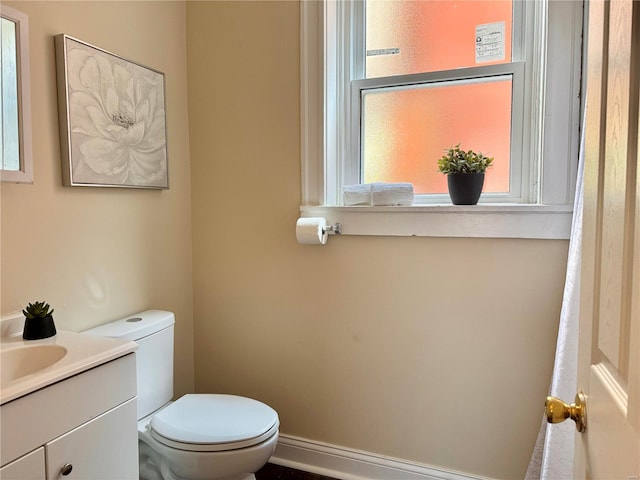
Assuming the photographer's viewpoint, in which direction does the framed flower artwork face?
facing the viewer and to the right of the viewer

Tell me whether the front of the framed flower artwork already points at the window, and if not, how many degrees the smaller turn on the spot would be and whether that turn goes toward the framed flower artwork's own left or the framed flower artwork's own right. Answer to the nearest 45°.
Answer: approximately 45° to the framed flower artwork's own left

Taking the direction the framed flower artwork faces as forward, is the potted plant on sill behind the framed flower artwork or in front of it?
in front

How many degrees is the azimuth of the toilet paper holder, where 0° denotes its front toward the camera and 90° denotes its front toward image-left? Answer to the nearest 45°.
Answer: approximately 45°

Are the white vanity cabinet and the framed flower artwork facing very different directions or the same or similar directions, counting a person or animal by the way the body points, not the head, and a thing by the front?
same or similar directions

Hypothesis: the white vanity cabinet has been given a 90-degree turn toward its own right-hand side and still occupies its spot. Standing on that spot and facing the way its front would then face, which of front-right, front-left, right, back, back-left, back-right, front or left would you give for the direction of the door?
left

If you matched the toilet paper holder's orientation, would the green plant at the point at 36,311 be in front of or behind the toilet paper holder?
in front

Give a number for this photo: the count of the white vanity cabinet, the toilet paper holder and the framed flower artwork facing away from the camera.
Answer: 0

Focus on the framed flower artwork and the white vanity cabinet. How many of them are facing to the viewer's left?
0

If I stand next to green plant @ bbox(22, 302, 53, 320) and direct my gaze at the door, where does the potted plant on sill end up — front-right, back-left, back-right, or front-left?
front-left

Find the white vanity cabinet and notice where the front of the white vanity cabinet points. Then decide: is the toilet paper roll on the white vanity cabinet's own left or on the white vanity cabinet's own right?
on the white vanity cabinet's own left
